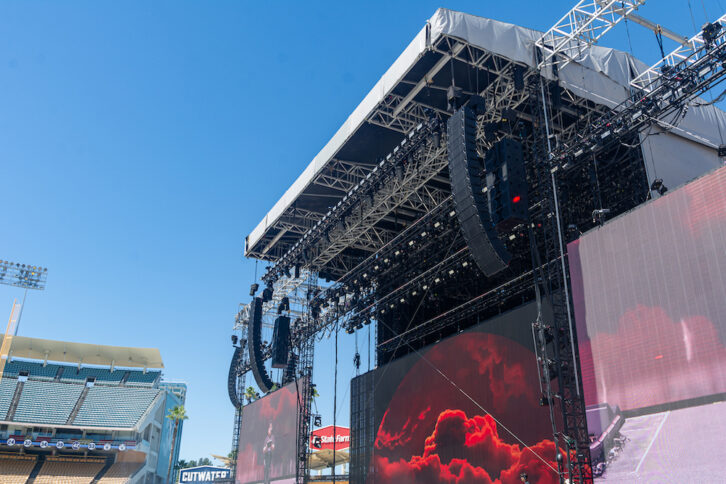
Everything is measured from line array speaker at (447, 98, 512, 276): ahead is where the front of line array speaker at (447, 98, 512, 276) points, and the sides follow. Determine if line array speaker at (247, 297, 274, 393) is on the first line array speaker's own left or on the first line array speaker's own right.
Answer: on the first line array speaker's own right

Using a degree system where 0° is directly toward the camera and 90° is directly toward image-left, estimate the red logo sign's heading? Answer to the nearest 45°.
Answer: approximately 0°

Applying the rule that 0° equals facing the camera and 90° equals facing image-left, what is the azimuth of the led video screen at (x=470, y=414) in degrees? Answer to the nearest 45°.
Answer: approximately 45°

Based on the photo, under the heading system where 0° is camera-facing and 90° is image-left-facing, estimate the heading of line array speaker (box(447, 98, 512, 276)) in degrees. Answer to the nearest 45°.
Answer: approximately 45°

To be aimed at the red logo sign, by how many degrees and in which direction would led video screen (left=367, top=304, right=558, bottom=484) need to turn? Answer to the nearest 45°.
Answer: approximately 135° to its right

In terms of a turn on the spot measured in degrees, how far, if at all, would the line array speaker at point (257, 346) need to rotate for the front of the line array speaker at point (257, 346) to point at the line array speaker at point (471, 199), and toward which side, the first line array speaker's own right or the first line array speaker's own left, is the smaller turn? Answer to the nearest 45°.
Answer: approximately 45° to the first line array speaker's own left

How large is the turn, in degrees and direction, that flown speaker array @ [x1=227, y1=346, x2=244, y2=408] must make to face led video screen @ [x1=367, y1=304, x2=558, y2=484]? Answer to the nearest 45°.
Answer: approximately 90° to its left

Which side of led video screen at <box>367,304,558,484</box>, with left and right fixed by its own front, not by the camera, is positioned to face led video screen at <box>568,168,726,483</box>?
left

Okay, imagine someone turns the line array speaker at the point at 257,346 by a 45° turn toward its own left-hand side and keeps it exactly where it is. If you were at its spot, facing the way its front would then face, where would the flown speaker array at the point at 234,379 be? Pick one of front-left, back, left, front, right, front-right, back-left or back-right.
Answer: back
